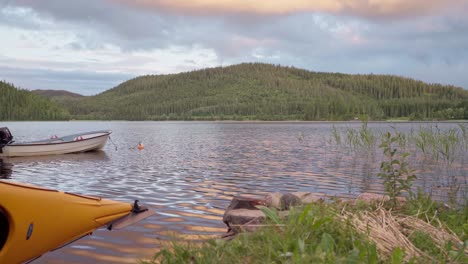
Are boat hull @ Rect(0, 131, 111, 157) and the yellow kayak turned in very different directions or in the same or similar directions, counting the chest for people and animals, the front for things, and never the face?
same or similar directions

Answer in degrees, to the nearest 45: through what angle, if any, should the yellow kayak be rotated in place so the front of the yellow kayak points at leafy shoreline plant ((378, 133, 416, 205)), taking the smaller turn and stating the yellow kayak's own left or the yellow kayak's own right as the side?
0° — it already faces it

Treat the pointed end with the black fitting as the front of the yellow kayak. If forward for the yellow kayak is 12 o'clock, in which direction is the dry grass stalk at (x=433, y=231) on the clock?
The dry grass stalk is roughly at 1 o'clock from the yellow kayak.

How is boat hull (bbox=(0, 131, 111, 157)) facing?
to the viewer's right

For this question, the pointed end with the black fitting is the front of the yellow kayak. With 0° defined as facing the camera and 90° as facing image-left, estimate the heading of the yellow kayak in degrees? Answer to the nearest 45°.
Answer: approximately 270°

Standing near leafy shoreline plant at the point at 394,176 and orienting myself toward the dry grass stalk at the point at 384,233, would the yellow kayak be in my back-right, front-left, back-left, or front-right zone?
front-right

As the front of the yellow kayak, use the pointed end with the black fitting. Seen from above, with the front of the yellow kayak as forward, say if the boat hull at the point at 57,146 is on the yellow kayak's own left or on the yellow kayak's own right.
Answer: on the yellow kayak's own left

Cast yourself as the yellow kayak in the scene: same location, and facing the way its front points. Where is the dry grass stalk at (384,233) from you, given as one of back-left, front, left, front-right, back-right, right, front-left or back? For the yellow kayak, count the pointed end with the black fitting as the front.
front-right

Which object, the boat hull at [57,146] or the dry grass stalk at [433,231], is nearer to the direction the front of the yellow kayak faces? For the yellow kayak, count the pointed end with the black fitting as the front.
the dry grass stalk

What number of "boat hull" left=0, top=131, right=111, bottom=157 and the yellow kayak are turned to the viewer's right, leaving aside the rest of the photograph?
2

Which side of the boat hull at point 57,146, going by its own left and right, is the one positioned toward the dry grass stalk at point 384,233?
right
